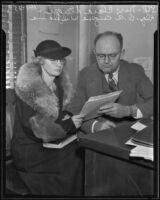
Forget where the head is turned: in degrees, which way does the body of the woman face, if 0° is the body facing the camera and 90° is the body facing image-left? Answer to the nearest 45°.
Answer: approximately 315°

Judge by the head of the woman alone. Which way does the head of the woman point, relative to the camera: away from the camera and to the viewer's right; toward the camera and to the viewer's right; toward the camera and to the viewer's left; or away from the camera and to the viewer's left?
toward the camera and to the viewer's right
